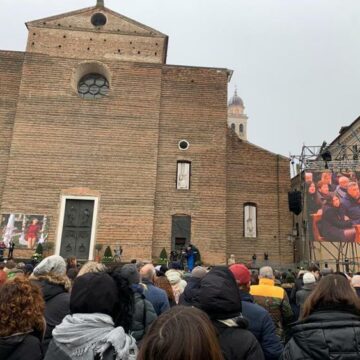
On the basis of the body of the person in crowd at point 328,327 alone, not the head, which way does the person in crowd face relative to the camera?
away from the camera

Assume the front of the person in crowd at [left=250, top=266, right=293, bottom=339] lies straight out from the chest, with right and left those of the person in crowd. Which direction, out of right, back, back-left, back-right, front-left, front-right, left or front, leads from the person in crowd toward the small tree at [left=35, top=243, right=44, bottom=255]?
front-left

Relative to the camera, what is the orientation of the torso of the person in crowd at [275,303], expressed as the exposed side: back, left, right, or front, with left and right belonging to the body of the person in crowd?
back

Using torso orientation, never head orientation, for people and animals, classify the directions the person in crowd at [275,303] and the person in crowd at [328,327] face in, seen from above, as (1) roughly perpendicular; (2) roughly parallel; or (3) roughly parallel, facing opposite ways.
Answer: roughly parallel

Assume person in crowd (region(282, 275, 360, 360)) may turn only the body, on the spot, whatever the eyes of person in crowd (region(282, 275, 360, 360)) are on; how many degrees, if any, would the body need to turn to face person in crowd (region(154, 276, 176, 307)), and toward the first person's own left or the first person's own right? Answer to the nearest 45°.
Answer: approximately 45° to the first person's own left

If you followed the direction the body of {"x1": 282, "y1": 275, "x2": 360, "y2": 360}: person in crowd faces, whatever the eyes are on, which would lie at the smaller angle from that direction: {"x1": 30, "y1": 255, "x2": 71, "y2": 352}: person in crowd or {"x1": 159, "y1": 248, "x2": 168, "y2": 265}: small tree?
the small tree

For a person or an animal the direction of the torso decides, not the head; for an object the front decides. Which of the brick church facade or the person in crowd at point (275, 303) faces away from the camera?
the person in crowd

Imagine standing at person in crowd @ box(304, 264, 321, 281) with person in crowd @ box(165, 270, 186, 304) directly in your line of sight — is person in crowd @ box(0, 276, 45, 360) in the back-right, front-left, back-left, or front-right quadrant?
front-left

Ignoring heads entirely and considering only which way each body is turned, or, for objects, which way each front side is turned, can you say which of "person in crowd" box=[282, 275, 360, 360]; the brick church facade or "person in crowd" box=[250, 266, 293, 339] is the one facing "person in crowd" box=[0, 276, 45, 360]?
the brick church facade

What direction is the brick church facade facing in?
toward the camera

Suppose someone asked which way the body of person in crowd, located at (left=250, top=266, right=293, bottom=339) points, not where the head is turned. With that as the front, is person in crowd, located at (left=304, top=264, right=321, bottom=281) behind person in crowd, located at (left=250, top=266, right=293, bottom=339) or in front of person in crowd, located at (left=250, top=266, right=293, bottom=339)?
in front

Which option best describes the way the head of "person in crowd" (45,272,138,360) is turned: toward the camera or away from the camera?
away from the camera

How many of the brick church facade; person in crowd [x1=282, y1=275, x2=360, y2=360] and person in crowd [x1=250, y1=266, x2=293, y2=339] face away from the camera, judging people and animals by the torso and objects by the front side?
2

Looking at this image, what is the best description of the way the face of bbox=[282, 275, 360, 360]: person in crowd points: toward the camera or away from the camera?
away from the camera

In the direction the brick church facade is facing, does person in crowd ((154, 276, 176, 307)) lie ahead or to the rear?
ahead

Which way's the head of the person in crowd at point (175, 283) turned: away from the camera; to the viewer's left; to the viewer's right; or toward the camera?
away from the camera

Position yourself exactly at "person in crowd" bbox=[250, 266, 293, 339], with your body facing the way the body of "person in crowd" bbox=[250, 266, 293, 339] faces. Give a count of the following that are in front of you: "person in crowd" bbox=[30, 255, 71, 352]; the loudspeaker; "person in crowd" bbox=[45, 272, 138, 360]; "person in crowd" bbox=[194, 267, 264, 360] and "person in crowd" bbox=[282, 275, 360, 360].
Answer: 1

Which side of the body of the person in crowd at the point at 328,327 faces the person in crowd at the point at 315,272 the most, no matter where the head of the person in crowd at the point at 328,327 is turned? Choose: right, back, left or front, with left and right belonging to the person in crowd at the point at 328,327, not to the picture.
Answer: front
